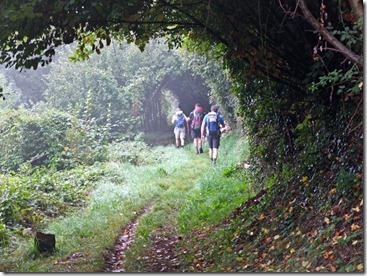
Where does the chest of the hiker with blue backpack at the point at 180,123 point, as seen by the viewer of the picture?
away from the camera

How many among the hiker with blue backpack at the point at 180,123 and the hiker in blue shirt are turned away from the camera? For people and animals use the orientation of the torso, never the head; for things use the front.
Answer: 2

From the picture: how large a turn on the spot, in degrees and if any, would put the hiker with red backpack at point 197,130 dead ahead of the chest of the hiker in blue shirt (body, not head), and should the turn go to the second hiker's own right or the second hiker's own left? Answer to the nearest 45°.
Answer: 0° — they already face them

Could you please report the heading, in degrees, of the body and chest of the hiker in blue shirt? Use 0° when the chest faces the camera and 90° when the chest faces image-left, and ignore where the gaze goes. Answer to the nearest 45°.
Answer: approximately 180°

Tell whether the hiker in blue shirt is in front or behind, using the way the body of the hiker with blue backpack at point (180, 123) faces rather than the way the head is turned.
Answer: behind

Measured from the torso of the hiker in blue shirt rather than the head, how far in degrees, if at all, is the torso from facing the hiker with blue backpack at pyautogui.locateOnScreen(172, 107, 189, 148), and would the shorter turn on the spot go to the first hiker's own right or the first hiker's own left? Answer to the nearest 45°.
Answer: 0° — they already face them
